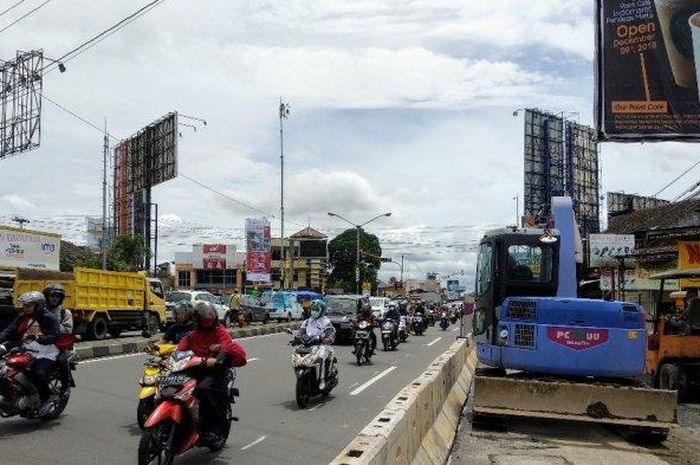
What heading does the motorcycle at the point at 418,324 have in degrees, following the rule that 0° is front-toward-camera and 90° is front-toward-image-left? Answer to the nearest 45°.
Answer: approximately 0°

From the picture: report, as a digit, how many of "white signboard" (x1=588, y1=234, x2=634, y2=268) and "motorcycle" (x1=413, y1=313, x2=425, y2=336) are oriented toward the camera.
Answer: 2

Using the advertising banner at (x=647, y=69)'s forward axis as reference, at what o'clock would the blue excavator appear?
The blue excavator is roughly at 12 o'clock from the advertising banner.

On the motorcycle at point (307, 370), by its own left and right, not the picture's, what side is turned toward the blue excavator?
left

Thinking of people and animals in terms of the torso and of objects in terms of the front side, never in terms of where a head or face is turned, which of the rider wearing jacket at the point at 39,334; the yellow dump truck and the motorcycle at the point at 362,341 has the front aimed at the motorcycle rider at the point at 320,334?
the motorcycle

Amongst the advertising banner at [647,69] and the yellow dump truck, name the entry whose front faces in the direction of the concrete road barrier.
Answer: the advertising banner

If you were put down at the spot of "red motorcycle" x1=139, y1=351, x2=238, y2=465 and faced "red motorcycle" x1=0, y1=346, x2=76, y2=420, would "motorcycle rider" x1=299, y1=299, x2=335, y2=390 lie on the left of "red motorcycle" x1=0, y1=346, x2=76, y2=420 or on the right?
right

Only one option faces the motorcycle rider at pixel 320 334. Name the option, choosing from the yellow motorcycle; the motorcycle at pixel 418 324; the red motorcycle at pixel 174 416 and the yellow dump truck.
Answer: the motorcycle

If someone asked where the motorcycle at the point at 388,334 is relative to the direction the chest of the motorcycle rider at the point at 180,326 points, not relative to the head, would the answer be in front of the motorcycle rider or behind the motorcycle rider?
behind
